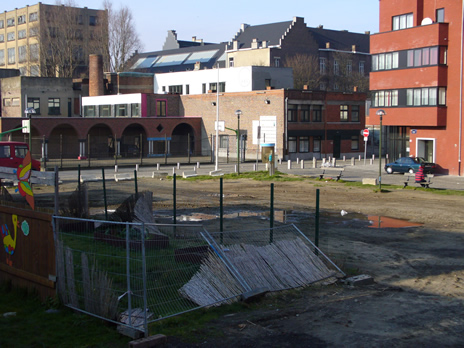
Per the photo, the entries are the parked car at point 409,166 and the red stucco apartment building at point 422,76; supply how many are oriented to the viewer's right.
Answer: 0

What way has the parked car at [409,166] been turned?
to the viewer's left

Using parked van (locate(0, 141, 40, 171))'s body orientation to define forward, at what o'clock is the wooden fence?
The wooden fence is roughly at 3 o'clock from the parked van.

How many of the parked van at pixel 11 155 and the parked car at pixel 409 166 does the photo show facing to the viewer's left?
1

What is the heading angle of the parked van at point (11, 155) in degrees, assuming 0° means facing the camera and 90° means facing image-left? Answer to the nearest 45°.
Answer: approximately 270°

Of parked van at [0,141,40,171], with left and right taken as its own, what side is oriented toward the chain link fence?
right

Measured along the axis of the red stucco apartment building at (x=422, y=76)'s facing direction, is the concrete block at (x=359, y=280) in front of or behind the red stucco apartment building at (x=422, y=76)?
in front
